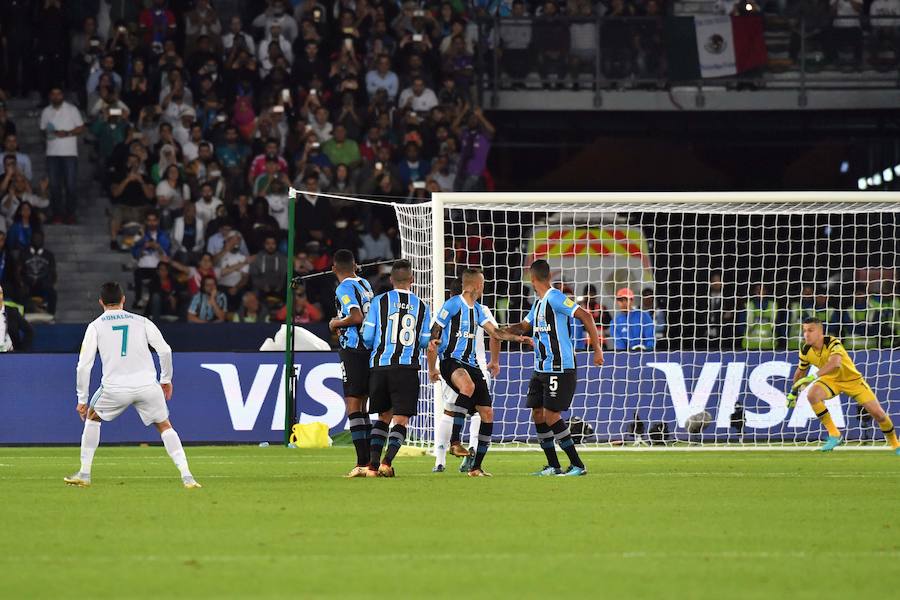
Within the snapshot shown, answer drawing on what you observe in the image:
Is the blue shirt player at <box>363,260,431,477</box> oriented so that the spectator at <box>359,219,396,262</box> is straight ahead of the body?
yes

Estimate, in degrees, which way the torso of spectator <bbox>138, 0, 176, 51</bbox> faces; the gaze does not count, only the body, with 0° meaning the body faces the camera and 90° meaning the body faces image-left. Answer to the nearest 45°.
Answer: approximately 0°

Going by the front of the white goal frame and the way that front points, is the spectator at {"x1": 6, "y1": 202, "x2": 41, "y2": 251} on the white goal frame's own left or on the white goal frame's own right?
on the white goal frame's own right

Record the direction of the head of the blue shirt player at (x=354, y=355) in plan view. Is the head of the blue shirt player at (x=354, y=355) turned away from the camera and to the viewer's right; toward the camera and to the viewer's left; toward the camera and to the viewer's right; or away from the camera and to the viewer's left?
away from the camera and to the viewer's right

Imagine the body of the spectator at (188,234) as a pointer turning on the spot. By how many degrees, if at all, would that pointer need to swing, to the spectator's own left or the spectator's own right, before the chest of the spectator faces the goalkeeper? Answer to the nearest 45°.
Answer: approximately 45° to the spectator's own left
